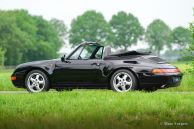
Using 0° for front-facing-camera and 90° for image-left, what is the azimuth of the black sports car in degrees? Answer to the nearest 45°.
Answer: approximately 90°
